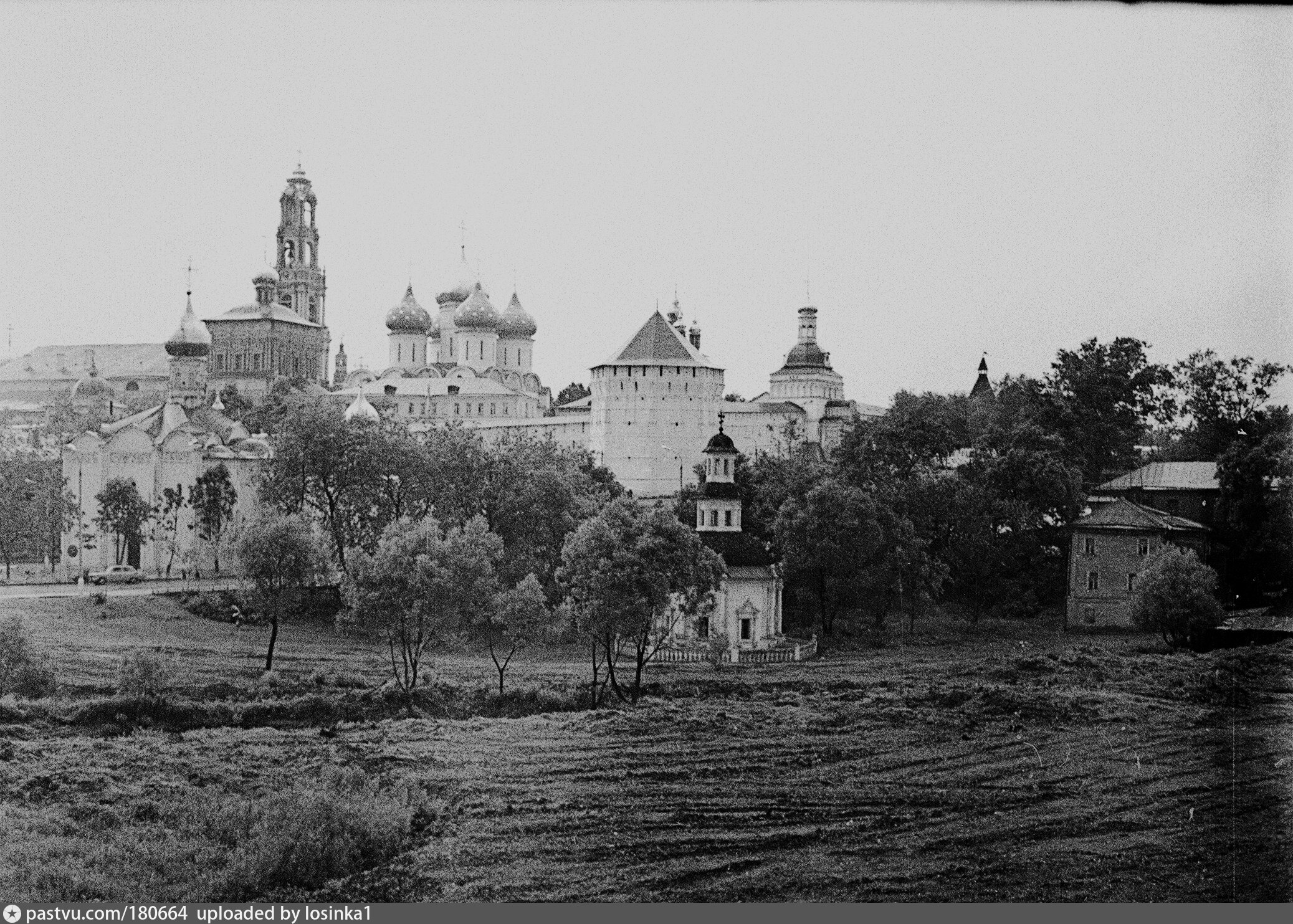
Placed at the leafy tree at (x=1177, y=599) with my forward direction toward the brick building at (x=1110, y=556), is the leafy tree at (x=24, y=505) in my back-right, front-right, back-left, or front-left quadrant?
front-left

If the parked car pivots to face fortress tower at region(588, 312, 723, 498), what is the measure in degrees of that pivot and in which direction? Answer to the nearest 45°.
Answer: approximately 135° to its right

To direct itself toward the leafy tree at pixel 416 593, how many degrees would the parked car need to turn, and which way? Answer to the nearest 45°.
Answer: approximately 135° to its left

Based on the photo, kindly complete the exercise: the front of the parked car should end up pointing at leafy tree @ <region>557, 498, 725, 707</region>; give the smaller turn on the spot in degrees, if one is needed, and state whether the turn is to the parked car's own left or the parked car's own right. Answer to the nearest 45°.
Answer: approximately 180°

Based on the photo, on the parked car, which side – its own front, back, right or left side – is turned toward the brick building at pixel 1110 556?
back

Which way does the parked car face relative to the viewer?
to the viewer's left

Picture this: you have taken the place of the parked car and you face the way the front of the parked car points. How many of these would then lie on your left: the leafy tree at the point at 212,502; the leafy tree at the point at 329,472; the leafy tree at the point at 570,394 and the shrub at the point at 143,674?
1
